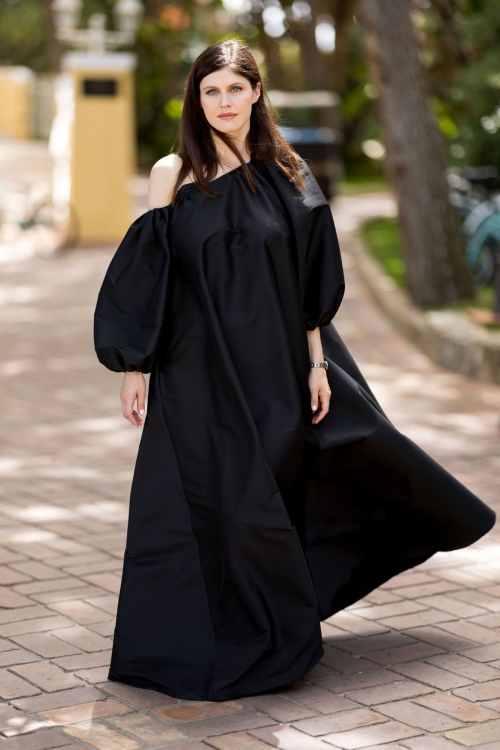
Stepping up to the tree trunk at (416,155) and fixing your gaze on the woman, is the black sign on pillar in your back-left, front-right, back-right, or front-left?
back-right

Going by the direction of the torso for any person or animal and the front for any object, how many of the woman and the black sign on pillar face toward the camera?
2

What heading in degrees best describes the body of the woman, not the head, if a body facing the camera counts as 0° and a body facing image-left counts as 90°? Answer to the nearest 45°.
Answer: approximately 0°

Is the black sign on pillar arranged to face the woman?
yes

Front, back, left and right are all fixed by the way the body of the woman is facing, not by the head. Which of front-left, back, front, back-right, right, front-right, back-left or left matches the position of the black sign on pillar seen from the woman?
back

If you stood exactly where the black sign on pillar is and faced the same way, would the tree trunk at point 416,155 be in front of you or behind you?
in front
